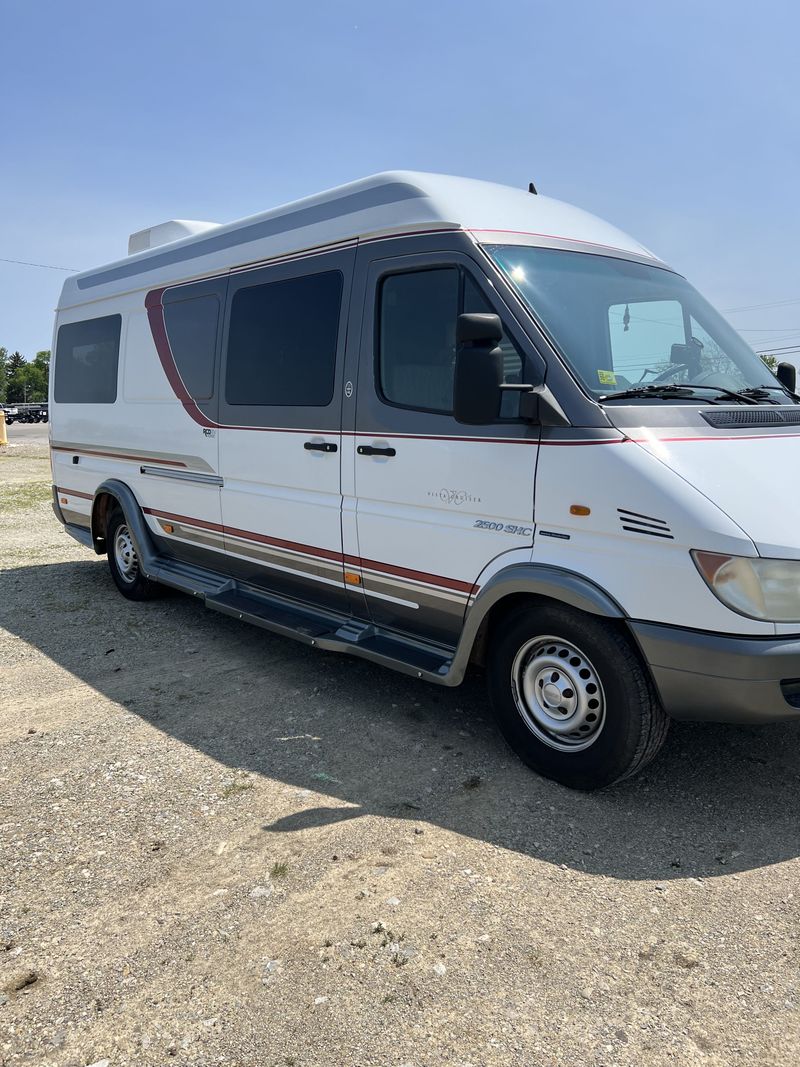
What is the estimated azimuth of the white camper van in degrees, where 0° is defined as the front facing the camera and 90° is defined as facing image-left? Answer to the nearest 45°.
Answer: approximately 315°
